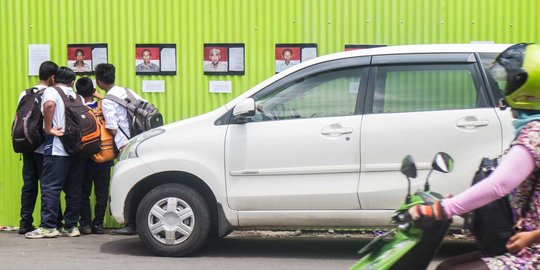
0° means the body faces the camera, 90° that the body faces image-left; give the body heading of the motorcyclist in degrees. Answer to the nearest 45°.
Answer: approximately 90°

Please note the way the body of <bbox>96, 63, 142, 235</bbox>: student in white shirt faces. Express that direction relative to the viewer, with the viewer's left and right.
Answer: facing away from the viewer and to the left of the viewer

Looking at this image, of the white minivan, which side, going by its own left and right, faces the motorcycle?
left

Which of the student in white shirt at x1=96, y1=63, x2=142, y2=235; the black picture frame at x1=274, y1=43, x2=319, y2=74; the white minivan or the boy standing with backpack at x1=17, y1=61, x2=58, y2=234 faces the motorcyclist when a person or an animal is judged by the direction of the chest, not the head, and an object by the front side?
the black picture frame

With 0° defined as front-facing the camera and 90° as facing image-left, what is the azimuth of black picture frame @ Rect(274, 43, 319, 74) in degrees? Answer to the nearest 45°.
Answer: approximately 0°

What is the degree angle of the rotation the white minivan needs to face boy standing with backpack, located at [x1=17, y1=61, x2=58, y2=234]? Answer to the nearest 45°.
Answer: approximately 45° to its right

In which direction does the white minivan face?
to the viewer's left
